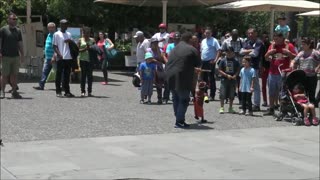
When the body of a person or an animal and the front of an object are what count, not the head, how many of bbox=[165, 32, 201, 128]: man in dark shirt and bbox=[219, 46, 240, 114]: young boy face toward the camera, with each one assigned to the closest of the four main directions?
1

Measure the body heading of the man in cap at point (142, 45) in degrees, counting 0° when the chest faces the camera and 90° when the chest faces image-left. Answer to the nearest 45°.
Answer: approximately 45°

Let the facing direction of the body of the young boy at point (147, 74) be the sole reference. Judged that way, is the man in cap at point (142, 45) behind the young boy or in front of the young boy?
behind

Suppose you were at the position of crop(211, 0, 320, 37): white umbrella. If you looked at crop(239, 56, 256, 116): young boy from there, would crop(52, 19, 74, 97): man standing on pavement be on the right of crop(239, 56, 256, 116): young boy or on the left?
right

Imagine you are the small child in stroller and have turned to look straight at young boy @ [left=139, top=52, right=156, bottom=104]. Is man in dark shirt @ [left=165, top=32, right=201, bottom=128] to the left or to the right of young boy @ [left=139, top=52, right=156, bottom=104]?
left

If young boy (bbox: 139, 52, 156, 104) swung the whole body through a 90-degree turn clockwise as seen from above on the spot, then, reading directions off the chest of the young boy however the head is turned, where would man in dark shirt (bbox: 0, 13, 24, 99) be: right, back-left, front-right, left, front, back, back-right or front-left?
front

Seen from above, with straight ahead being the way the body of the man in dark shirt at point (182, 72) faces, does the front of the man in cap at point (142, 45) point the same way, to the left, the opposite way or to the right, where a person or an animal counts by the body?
the opposite way

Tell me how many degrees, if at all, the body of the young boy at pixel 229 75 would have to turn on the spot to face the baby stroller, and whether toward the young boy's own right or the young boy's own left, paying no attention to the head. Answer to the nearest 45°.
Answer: approximately 45° to the young boy's own left

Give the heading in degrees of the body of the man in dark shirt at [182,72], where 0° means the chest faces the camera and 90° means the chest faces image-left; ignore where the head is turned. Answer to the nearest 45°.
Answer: approximately 225°

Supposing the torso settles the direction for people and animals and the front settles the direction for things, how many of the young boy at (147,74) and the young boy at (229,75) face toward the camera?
2

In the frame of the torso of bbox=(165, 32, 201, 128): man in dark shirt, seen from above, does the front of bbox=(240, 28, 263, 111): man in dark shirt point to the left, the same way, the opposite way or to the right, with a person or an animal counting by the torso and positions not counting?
the opposite way

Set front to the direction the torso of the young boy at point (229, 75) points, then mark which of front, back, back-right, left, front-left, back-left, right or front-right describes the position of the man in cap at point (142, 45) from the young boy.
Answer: back-right
